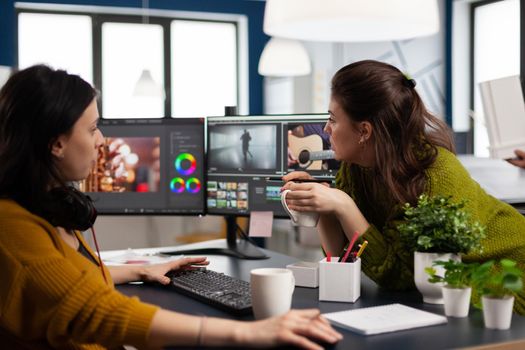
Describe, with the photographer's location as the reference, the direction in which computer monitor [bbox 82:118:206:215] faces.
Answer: facing the viewer

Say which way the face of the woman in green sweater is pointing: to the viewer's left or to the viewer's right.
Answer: to the viewer's left

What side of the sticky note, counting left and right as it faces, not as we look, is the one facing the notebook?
front

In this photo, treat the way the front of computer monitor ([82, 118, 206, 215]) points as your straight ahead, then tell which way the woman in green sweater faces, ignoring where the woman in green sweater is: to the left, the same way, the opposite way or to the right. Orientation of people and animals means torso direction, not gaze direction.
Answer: to the right

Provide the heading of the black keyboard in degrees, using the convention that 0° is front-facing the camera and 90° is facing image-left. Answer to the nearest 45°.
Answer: approximately 45°

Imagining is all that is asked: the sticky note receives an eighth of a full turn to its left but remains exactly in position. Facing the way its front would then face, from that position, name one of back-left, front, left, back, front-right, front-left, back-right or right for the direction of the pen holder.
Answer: front-right

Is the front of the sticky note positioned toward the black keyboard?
yes

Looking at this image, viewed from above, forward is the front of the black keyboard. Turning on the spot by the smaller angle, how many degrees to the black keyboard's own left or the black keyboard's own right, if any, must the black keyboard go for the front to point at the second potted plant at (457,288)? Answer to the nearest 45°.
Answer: approximately 90° to the black keyboard's own left

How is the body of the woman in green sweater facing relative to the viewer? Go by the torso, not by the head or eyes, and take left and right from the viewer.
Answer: facing to the left of the viewer

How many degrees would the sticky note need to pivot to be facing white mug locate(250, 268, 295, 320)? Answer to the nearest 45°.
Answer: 0° — it already faces it

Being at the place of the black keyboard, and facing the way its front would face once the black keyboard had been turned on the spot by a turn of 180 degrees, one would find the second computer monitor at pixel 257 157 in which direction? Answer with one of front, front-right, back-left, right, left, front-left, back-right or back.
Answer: front-left

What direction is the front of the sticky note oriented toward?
toward the camera
